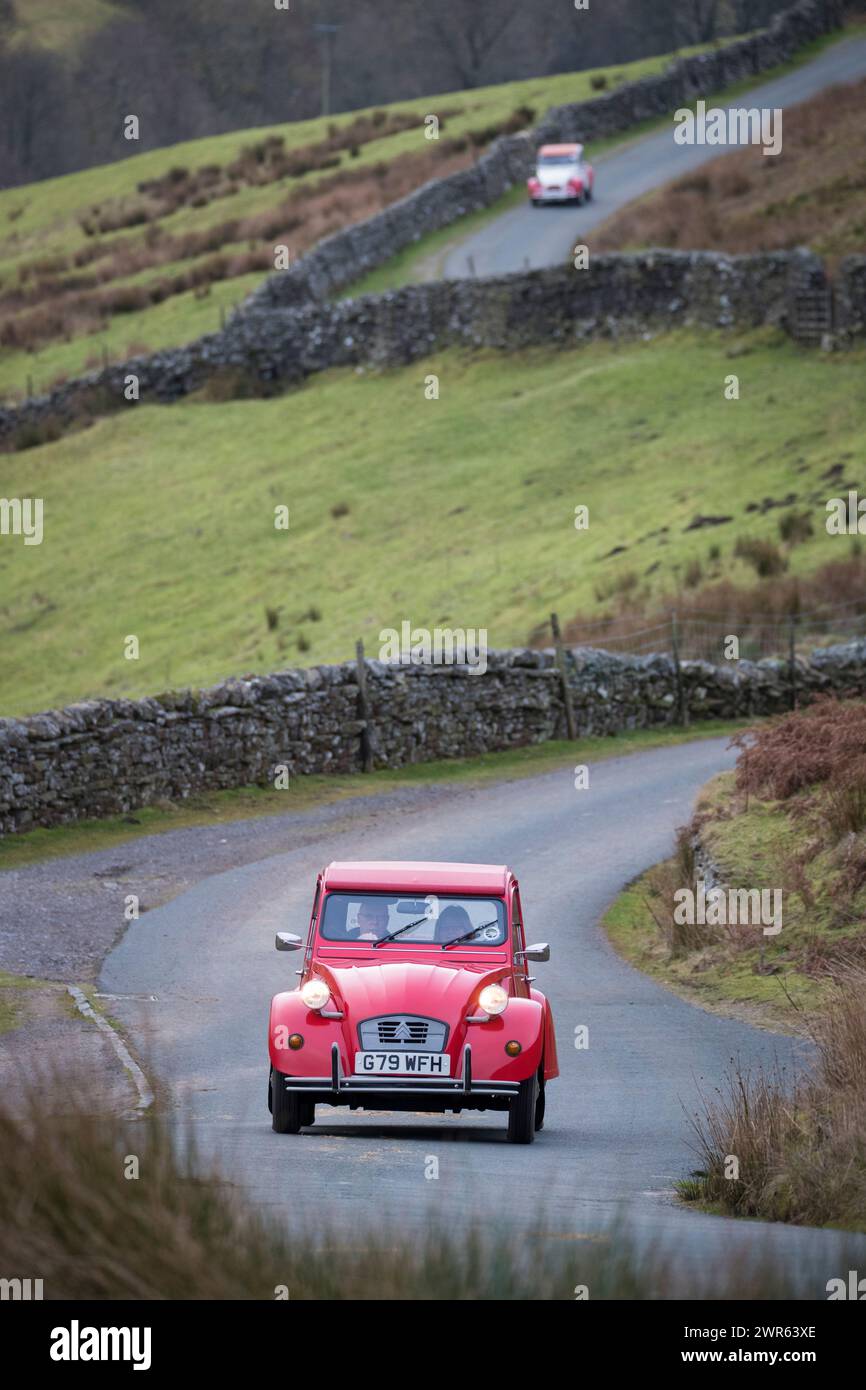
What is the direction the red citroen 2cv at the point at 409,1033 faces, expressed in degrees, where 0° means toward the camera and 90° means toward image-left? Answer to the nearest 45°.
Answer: approximately 0°

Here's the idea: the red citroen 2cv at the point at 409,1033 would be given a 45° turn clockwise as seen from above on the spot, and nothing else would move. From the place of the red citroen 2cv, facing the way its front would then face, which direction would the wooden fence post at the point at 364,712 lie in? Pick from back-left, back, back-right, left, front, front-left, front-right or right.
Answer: back-right

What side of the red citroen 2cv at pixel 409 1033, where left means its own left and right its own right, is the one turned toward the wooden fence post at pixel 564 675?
back

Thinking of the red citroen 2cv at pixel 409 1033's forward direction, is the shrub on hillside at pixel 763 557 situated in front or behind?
behind
